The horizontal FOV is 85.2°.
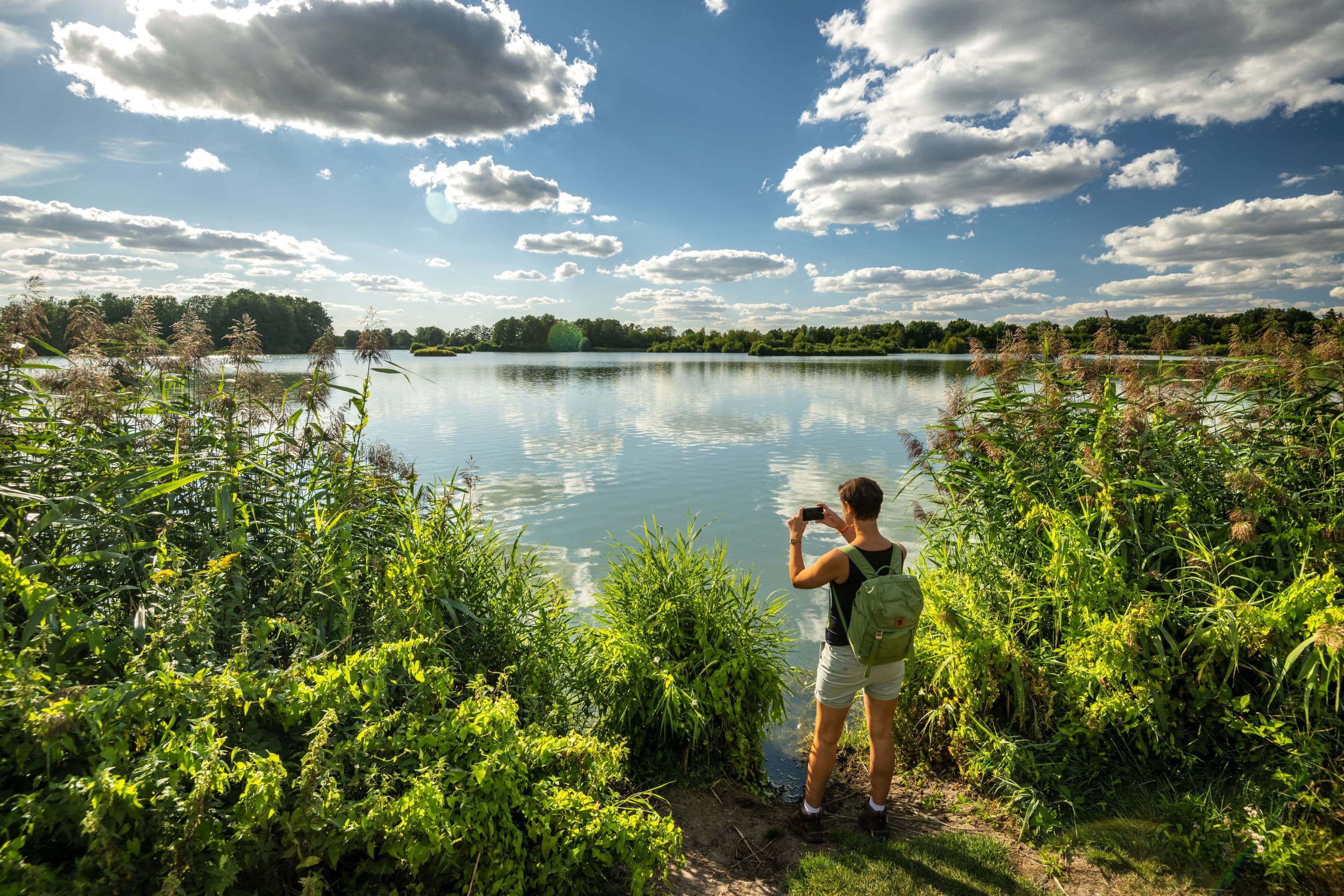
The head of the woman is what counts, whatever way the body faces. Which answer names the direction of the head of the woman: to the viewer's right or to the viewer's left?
to the viewer's left

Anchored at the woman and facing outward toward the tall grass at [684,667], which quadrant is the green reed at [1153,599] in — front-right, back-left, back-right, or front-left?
back-right

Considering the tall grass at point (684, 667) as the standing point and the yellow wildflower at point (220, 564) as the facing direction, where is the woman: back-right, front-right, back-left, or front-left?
back-left

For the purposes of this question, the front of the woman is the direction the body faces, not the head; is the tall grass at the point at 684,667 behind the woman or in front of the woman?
in front

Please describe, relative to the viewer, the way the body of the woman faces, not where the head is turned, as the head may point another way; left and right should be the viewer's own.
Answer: facing away from the viewer and to the left of the viewer

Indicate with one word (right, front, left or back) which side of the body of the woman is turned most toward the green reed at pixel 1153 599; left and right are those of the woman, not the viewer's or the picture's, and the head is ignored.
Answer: right

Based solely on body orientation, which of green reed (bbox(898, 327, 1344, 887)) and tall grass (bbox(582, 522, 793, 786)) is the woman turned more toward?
the tall grass

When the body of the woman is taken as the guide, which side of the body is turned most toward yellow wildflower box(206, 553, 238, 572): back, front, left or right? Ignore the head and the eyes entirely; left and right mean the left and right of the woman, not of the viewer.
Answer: left
